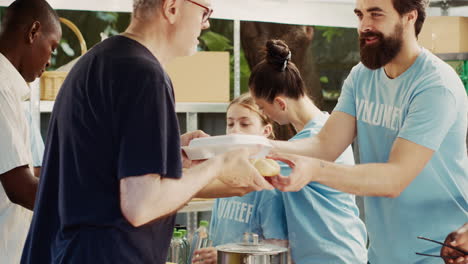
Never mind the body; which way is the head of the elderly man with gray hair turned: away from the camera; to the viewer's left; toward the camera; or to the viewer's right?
to the viewer's right

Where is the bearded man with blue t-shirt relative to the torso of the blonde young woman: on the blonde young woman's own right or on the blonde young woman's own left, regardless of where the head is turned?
on the blonde young woman's own left

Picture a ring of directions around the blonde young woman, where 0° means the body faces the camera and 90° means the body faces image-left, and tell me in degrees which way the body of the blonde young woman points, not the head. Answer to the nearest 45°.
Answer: approximately 45°

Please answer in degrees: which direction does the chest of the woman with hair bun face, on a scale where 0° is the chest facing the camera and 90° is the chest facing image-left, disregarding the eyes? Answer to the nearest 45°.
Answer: approximately 90°

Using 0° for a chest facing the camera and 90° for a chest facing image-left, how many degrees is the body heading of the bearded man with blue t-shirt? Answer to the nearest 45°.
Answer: approximately 45°

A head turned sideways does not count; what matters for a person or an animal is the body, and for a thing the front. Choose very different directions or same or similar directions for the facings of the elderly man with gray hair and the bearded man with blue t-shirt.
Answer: very different directions

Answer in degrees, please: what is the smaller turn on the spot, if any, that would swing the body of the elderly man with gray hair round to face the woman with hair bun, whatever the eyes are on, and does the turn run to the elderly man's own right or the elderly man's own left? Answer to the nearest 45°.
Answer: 0° — they already face them

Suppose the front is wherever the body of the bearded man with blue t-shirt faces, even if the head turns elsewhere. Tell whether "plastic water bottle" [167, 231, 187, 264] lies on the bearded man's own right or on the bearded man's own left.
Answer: on the bearded man's own right

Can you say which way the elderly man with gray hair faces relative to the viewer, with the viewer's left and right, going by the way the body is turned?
facing away from the viewer and to the right of the viewer

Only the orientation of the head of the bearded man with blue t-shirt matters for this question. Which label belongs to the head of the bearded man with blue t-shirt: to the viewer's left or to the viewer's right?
to the viewer's left

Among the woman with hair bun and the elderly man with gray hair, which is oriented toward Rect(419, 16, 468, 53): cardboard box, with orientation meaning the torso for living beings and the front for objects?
the elderly man with gray hair
